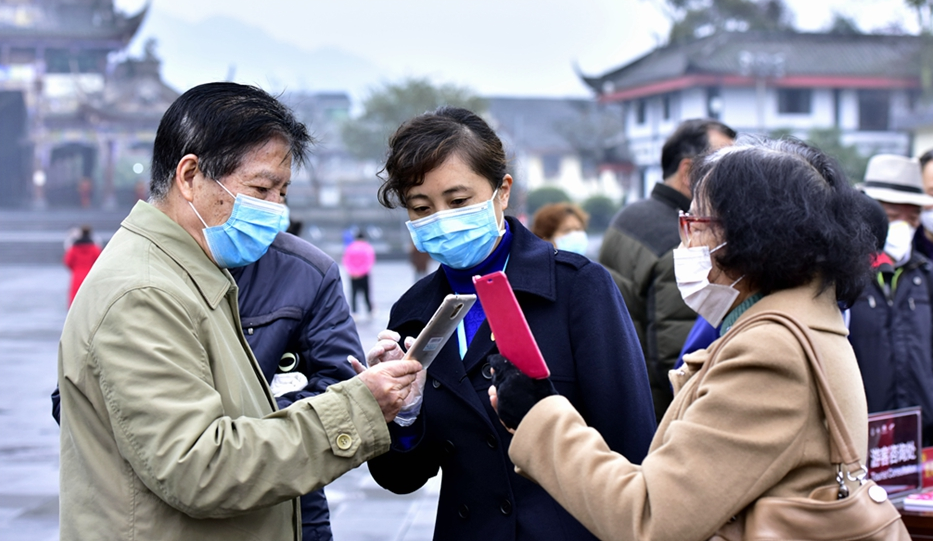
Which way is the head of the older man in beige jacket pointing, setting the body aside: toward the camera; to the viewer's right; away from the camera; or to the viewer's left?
to the viewer's right

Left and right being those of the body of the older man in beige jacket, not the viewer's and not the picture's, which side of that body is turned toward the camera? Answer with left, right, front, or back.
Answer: right

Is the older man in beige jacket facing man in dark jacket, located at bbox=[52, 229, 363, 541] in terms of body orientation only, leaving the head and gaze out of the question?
no

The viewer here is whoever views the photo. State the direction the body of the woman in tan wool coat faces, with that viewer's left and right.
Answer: facing to the left of the viewer

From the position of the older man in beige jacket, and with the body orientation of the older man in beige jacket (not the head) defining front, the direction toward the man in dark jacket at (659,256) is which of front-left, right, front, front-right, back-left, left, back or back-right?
front-left

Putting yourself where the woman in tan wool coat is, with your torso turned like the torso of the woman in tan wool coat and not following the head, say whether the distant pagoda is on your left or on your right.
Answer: on your right
